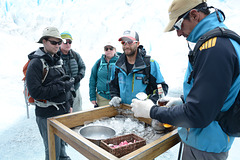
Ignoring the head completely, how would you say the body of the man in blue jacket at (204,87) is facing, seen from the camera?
to the viewer's left

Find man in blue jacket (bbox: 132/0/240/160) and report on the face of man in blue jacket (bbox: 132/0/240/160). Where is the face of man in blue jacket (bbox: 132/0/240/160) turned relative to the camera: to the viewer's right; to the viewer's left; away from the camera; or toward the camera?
to the viewer's left

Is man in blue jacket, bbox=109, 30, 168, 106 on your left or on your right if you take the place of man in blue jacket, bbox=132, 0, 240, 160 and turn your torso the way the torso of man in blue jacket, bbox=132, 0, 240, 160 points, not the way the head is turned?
on your right

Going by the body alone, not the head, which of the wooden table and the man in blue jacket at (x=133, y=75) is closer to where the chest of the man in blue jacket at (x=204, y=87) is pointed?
the wooden table
